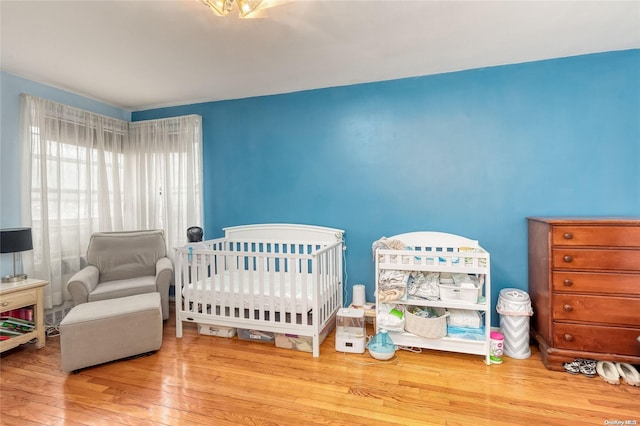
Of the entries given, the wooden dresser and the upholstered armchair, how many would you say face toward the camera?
2

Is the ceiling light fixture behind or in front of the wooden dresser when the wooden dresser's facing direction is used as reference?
in front

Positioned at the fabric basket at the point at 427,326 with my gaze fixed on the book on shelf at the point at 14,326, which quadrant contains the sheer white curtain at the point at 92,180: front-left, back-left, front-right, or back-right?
front-right

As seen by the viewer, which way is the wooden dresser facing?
toward the camera

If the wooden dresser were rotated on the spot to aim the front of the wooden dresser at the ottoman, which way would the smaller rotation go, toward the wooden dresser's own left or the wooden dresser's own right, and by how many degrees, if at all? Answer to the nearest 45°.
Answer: approximately 45° to the wooden dresser's own right

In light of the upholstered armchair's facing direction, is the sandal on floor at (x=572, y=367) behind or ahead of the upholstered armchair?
ahead

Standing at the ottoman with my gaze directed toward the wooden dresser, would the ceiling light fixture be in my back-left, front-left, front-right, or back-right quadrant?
front-right

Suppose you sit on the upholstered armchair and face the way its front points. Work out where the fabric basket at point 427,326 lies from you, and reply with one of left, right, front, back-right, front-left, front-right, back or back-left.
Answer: front-left

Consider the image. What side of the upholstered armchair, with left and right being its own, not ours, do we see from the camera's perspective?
front

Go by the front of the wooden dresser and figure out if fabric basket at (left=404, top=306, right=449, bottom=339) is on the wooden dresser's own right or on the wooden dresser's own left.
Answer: on the wooden dresser's own right

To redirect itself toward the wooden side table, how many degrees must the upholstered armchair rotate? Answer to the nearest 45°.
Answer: approximately 45° to its right
